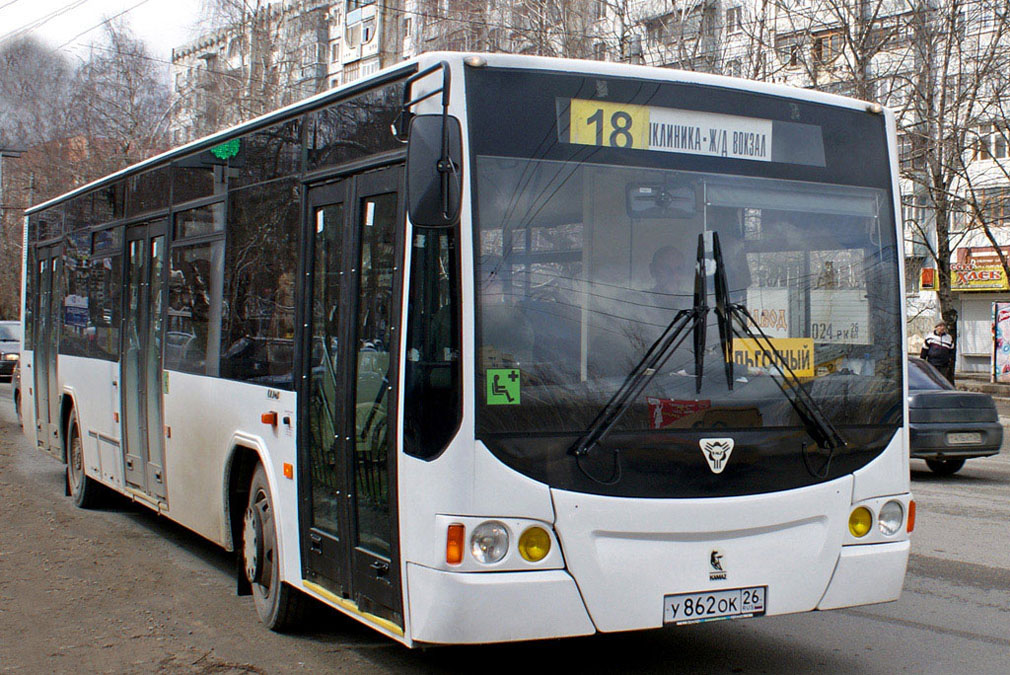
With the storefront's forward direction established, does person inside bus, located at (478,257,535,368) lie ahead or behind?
ahead

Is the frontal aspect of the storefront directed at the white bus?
yes

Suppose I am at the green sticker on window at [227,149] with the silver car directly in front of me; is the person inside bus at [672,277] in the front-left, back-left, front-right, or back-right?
back-right

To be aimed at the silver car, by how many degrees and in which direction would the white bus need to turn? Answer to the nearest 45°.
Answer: approximately 180°

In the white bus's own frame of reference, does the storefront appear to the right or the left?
on its left

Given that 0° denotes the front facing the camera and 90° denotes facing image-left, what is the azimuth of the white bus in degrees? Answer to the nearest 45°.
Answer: approximately 315°

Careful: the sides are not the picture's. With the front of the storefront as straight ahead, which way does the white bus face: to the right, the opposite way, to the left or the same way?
to the left
